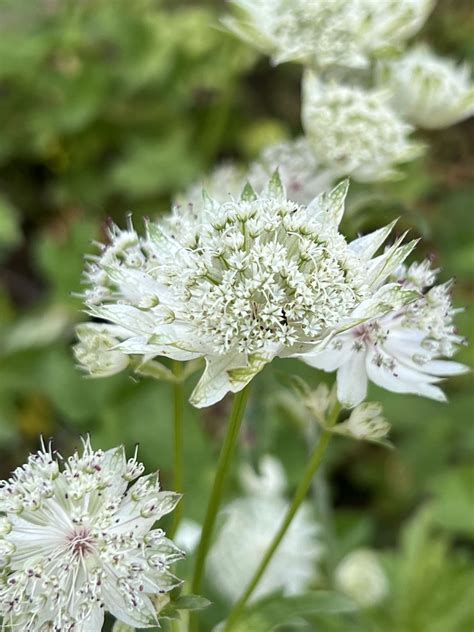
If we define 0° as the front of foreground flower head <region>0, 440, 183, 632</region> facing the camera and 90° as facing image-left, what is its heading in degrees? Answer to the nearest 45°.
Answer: approximately 0°

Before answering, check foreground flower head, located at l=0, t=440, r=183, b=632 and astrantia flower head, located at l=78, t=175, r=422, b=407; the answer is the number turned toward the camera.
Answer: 2

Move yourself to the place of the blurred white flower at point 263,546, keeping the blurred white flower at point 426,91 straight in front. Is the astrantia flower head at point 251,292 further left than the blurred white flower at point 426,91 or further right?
right

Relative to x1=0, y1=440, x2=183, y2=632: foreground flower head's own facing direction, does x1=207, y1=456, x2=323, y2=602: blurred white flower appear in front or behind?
behind

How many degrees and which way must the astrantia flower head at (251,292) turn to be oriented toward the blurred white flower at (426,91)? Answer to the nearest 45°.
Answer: approximately 135° to its left

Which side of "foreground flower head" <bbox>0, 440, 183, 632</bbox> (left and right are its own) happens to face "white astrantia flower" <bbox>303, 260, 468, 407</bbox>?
left
